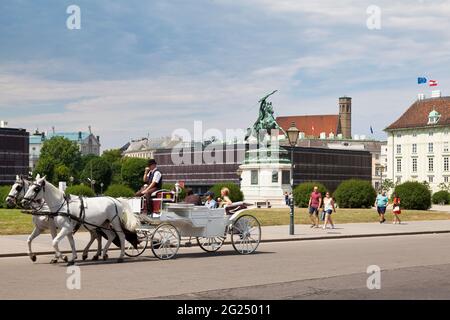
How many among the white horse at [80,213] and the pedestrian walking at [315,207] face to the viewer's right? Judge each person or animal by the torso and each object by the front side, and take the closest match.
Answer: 0

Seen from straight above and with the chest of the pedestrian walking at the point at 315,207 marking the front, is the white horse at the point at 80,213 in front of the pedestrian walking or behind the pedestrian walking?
in front

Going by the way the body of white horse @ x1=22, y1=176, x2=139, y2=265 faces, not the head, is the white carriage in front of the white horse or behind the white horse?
behind

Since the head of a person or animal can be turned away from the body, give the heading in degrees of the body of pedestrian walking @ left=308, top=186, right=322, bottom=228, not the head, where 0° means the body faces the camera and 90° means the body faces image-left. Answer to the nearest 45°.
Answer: approximately 45°

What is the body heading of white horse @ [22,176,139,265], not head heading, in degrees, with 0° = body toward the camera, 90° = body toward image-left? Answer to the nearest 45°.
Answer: approximately 90°

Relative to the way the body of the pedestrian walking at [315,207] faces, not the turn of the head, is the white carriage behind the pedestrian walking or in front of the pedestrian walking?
in front

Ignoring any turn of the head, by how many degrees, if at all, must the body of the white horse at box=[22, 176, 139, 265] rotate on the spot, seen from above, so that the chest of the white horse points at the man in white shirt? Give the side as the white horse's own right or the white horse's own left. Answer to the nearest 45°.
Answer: approximately 135° to the white horse's own right
